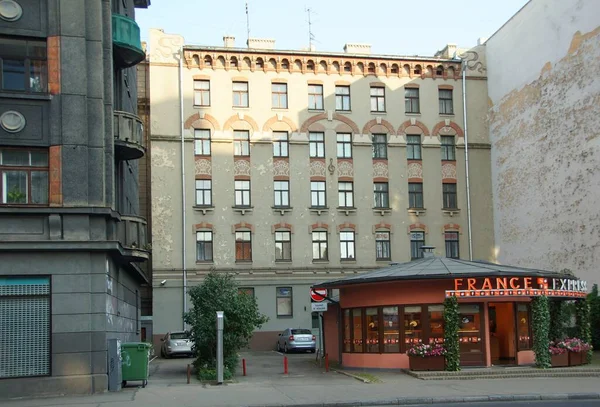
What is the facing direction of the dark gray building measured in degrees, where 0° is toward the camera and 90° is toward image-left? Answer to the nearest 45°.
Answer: approximately 0°

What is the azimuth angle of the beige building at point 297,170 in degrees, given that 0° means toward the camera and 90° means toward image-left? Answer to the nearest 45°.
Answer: approximately 0°

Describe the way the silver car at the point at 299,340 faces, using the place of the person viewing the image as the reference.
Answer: facing away from the viewer and to the left of the viewer

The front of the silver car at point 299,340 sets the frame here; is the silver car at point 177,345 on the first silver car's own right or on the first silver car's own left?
on the first silver car's own left

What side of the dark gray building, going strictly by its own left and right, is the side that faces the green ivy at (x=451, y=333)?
left

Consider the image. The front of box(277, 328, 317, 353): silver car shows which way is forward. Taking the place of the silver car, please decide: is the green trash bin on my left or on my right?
on my left

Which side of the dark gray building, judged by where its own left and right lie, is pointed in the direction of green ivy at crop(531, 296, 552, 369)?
left

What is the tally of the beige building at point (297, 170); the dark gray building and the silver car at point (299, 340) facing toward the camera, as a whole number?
2
